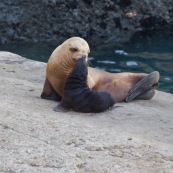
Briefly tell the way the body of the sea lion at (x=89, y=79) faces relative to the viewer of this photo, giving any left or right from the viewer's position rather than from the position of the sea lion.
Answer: facing to the left of the viewer
